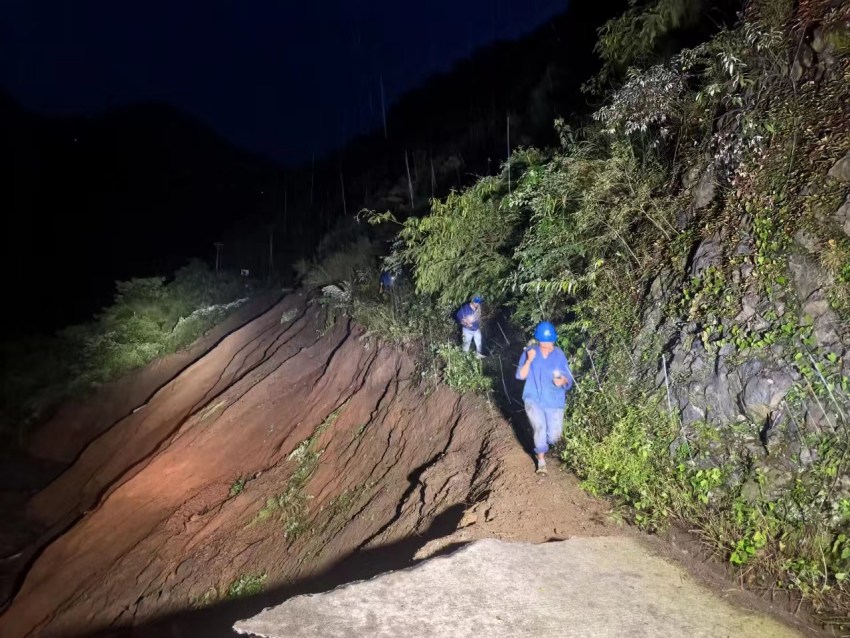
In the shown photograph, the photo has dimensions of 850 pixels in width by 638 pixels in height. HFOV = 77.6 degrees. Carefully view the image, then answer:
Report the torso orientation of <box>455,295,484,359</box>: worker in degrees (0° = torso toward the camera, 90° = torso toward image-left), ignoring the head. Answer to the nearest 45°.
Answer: approximately 315°

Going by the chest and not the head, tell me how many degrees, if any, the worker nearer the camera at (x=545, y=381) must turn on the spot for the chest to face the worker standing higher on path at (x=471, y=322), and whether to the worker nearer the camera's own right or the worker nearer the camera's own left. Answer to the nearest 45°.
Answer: approximately 180°

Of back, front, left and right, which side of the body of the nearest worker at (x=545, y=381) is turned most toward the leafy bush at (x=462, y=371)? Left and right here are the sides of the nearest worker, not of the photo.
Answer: back

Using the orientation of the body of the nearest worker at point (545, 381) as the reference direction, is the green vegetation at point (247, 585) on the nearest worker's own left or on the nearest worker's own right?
on the nearest worker's own right
